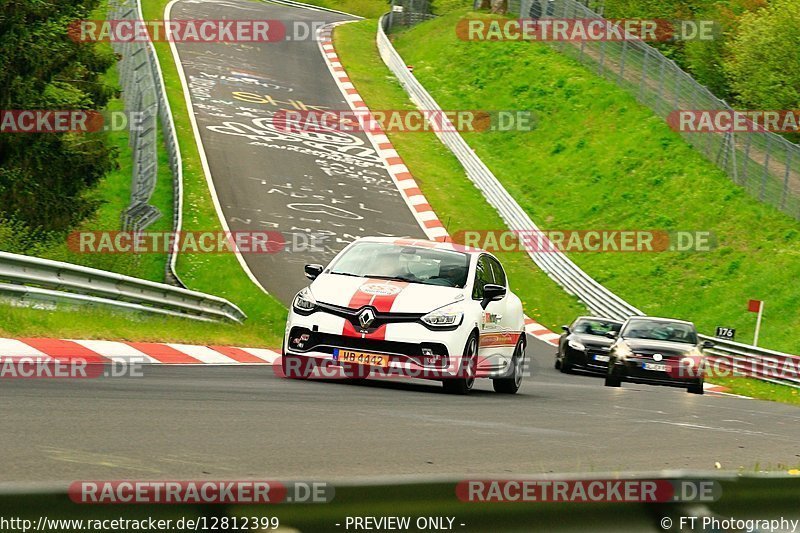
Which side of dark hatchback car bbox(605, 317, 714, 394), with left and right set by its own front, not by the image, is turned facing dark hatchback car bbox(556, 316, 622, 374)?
back

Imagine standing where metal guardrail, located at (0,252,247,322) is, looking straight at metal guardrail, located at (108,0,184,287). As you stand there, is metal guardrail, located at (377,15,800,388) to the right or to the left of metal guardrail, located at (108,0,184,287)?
right

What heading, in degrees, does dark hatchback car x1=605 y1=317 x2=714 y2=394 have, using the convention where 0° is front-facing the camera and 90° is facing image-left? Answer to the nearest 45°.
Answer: approximately 0°

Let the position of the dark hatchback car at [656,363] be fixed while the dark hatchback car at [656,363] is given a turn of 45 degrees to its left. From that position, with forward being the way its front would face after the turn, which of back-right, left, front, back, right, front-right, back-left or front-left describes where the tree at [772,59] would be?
back-left

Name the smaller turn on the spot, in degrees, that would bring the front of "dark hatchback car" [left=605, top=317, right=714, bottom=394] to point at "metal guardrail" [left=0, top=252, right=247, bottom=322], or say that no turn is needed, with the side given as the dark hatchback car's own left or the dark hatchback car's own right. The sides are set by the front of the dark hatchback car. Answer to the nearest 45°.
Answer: approximately 45° to the dark hatchback car's own right

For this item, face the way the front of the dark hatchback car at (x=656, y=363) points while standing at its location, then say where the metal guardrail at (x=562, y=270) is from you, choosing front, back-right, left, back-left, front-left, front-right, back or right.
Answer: back

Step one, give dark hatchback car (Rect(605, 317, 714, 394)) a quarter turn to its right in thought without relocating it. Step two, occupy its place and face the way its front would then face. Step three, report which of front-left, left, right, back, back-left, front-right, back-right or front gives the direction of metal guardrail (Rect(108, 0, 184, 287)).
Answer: front-right

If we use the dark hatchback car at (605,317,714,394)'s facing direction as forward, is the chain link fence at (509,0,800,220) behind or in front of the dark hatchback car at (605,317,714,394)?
behind
